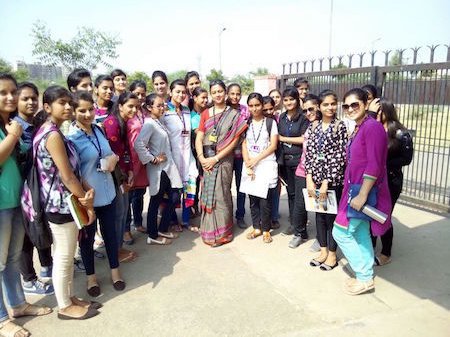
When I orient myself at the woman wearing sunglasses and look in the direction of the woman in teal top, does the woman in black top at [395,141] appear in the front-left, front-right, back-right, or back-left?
back-right

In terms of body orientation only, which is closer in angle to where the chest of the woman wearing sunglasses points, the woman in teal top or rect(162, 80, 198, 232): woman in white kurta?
the woman in teal top

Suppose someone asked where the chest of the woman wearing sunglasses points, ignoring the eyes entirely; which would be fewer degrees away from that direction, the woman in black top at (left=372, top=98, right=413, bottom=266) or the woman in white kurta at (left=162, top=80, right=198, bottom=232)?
the woman in white kurta

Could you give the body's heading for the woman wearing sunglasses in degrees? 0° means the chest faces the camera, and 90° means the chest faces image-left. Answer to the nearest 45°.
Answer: approximately 45°

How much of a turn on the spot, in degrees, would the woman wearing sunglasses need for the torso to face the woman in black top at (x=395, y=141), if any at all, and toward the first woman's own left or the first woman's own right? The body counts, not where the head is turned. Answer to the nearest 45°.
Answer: approximately 180°
